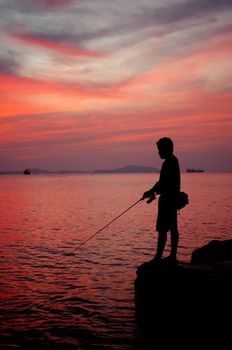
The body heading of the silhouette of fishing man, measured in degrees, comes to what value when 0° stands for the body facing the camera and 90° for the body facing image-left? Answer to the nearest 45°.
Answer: approximately 90°
